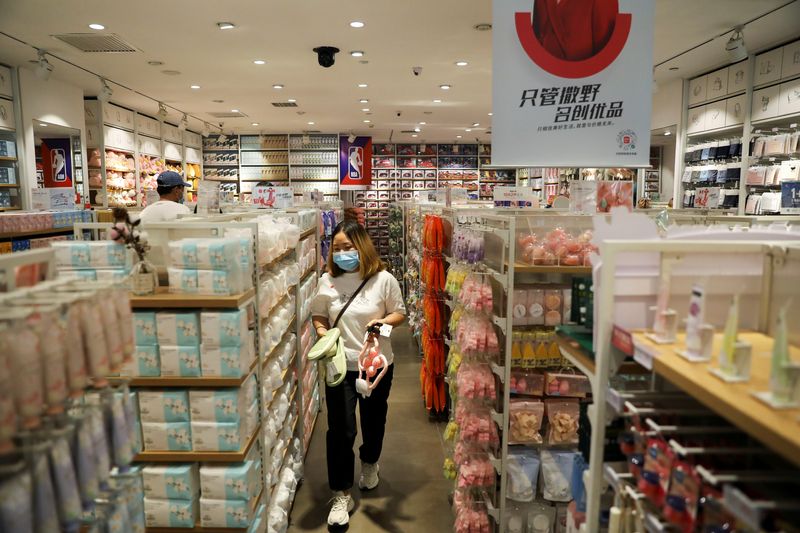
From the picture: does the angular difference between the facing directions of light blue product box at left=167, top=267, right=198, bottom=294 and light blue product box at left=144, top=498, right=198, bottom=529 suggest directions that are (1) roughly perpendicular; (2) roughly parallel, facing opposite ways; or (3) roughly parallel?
roughly parallel

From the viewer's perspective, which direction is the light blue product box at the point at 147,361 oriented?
toward the camera

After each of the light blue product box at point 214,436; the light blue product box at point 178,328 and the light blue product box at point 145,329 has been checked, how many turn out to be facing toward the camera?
3

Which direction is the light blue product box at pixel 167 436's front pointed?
toward the camera

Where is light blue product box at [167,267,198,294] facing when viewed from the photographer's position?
facing the viewer

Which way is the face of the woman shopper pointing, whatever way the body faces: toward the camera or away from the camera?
toward the camera

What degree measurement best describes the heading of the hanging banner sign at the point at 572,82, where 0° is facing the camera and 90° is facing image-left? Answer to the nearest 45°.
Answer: approximately 0°

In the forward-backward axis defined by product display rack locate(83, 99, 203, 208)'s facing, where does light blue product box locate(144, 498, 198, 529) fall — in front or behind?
in front
